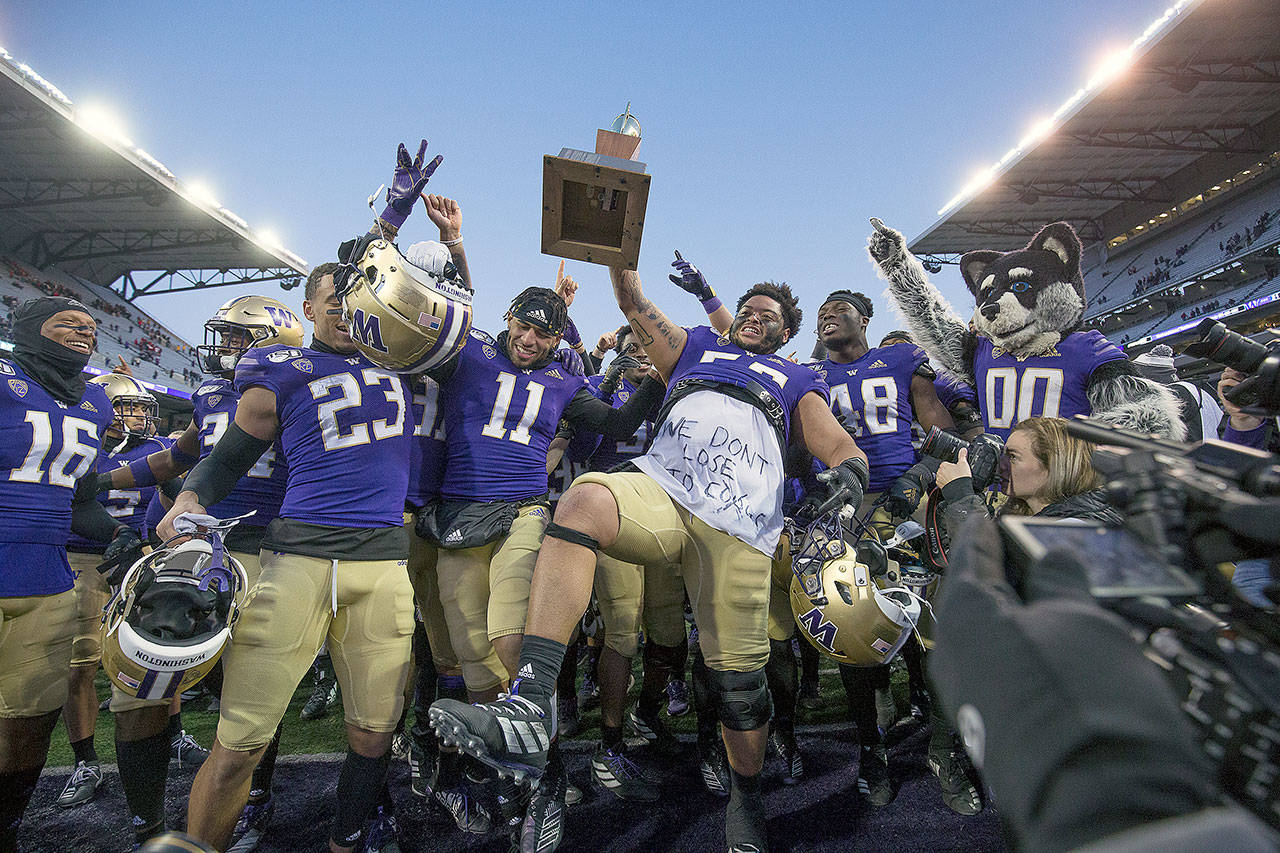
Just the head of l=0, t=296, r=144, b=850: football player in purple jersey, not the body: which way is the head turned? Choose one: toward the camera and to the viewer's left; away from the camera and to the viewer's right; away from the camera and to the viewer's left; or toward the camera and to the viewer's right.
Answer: toward the camera and to the viewer's right

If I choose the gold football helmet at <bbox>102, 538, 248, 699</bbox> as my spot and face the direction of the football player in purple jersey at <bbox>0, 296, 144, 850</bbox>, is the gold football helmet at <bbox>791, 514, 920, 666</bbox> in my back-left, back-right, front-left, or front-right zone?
back-right

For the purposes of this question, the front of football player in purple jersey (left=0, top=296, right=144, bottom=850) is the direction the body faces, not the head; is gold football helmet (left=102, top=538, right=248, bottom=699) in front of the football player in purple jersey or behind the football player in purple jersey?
in front

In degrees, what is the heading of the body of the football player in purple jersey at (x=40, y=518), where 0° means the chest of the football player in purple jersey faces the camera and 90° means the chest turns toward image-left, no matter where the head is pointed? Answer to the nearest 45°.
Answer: approximately 315°
